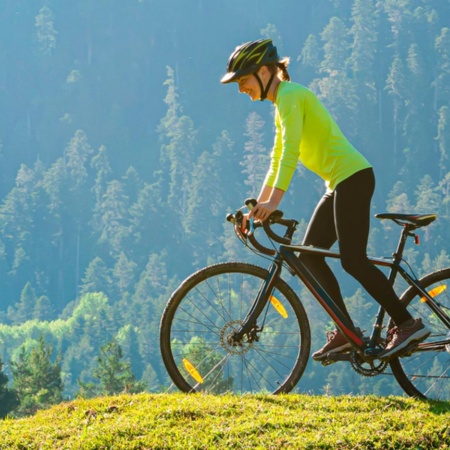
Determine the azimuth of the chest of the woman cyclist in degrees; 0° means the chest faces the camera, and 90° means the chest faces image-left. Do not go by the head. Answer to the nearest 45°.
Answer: approximately 90°

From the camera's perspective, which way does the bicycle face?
to the viewer's left
